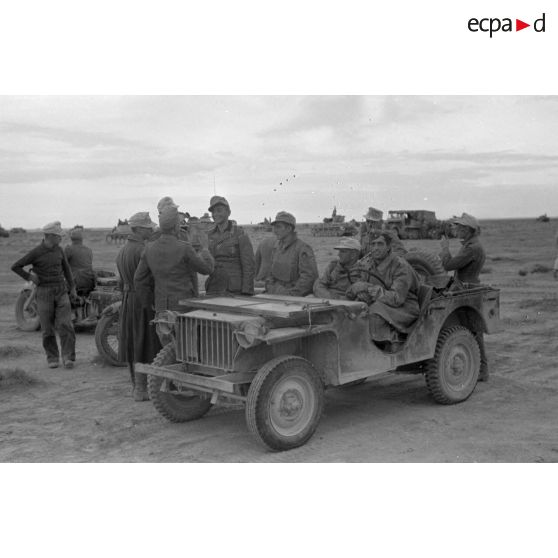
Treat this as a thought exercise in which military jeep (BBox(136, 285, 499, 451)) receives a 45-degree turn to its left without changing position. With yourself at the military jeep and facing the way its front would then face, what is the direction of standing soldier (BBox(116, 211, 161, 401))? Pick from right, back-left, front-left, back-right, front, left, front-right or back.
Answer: back-right

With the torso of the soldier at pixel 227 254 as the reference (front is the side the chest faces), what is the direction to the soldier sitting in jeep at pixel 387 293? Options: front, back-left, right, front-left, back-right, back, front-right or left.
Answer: left

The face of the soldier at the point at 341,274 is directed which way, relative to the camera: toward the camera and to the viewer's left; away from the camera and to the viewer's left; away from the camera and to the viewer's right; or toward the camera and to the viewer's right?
toward the camera and to the viewer's left

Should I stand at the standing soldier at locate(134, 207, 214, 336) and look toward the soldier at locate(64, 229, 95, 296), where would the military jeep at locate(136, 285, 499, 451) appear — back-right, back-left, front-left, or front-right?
back-right

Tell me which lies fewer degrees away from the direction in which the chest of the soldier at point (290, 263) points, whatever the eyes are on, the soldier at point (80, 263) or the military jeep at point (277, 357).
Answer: the military jeep

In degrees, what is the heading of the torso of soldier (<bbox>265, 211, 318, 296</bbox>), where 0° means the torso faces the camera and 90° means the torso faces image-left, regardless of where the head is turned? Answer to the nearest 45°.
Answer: approximately 45°

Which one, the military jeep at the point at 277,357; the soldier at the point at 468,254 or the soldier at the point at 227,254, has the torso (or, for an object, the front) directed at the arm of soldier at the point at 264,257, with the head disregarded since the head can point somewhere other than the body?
the soldier at the point at 468,254

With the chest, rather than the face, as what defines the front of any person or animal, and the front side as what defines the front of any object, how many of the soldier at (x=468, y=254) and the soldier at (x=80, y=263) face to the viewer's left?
1

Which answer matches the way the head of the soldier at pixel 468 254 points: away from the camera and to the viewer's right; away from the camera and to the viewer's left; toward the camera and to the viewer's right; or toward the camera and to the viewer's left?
toward the camera and to the viewer's left

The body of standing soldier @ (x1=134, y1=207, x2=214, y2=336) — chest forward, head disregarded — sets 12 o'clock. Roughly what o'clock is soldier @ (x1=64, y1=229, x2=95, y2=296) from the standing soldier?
The soldier is roughly at 10 o'clock from the standing soldier.

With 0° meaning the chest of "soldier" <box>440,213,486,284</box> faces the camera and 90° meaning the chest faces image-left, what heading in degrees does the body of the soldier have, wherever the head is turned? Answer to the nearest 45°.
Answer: approximately 90°

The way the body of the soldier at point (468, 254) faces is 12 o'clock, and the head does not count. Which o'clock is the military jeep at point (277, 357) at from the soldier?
The military jeep is roughly at 10 o'clock from the soldier.

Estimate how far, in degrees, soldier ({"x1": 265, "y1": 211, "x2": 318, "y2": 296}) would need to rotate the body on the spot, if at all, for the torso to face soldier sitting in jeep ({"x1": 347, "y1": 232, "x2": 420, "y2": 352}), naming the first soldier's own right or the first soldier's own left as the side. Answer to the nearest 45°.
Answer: approximately 90° to the first soldier's own left

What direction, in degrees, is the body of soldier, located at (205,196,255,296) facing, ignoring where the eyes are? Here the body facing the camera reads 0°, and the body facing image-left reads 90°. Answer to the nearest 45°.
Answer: approximately 45°

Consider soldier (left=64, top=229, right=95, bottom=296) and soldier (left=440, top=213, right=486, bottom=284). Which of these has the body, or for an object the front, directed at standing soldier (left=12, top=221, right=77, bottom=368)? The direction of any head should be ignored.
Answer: soldier (left=440, top=213, right=486, bottom=284)

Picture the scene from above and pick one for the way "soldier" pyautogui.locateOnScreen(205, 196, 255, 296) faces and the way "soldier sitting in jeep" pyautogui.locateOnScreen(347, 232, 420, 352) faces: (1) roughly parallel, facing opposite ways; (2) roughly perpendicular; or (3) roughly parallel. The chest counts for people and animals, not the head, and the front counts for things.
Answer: roughly parallel

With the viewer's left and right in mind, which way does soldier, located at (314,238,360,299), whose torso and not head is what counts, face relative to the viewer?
facing the viewer and to the left of the viewer

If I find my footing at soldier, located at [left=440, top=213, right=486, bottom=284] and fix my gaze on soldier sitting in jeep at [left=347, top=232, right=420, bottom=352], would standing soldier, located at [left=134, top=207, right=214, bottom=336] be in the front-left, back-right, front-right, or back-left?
front-right

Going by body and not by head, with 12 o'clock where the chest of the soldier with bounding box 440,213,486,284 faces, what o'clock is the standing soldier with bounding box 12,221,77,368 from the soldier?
The standing soldier is roughly at 12 o'clock from the soldier.
